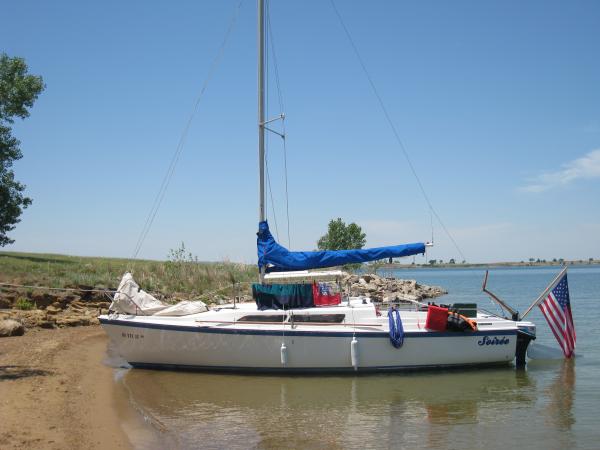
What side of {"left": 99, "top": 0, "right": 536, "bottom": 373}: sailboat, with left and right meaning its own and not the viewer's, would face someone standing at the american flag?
back

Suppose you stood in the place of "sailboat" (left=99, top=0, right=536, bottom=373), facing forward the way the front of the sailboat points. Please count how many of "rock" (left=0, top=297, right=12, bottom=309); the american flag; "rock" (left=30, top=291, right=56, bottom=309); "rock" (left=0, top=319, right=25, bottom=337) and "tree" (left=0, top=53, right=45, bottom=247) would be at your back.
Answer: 1

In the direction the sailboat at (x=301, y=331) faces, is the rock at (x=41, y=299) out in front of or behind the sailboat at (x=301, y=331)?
in front

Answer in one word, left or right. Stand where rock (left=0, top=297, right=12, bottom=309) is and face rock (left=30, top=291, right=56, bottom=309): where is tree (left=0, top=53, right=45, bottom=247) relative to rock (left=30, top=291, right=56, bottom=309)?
left

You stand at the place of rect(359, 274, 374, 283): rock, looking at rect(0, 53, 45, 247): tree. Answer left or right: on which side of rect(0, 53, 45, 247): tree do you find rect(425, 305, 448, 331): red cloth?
left

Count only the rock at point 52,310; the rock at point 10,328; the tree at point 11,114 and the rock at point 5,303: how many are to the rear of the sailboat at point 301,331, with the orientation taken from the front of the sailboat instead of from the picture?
0

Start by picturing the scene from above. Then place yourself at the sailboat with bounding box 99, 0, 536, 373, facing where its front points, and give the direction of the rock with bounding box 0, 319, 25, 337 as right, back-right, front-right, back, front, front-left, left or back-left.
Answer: front

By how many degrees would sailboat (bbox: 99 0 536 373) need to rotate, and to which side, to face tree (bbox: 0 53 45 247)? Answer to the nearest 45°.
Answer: approximately 45° to its right

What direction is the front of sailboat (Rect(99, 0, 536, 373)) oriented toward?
to the viewer's left

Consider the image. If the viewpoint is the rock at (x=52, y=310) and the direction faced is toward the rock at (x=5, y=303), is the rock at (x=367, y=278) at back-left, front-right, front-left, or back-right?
back-right

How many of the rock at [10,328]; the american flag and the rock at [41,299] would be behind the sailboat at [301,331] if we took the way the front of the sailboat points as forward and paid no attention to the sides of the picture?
1

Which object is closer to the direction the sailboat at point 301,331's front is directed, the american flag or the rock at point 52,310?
the rock

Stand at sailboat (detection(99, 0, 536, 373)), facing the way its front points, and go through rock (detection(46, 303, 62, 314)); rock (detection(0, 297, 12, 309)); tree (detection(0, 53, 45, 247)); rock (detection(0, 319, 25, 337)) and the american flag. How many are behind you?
1

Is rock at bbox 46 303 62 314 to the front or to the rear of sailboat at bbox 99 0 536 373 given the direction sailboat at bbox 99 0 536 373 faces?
to the front

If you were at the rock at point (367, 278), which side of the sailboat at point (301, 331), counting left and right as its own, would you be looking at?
right

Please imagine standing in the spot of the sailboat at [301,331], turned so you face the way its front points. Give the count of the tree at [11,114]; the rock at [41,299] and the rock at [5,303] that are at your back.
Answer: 0
